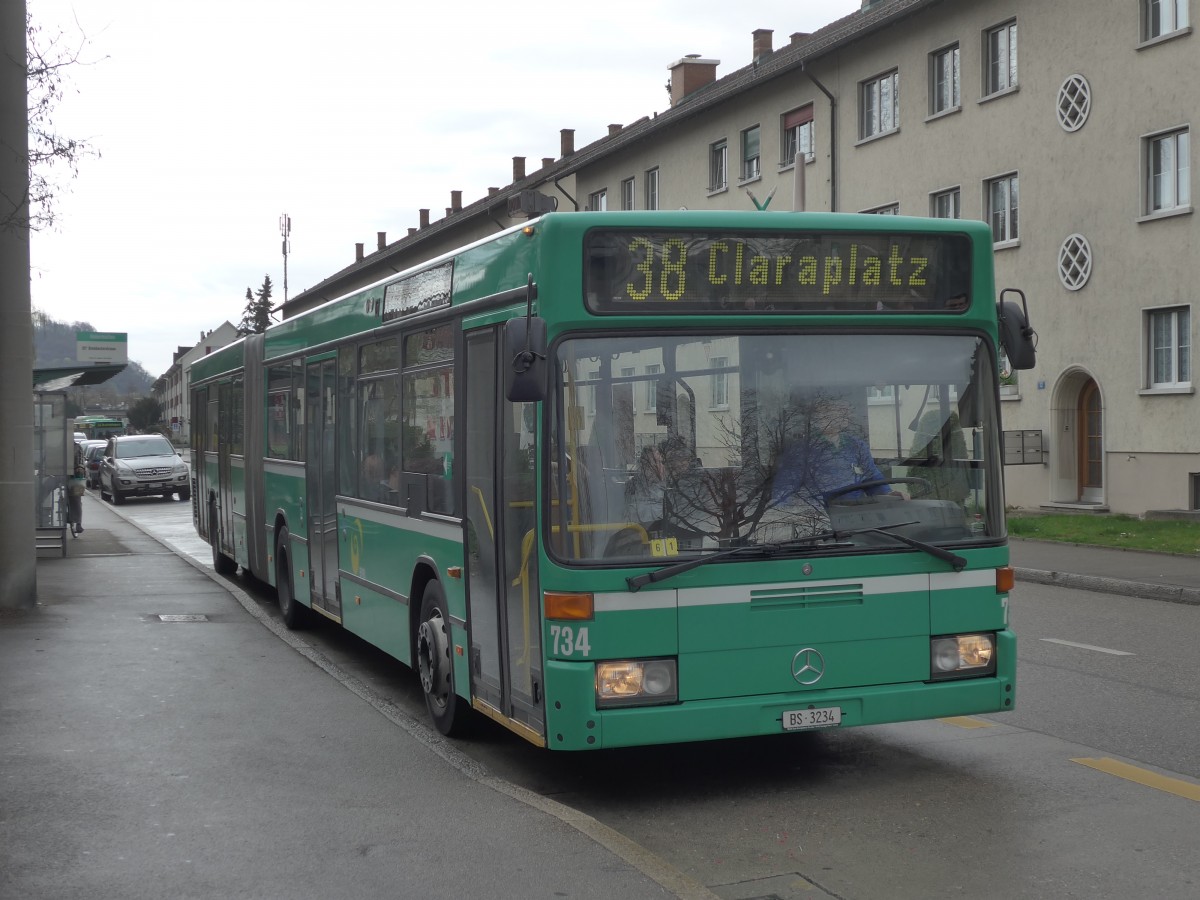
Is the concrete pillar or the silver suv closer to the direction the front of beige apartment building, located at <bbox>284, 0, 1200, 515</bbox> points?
the concrete pillar

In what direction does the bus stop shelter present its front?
to the viewer's right

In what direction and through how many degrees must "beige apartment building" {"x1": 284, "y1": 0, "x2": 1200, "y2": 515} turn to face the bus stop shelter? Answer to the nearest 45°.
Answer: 0° — it already faces it

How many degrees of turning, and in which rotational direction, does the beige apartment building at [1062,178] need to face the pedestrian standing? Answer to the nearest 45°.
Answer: approximately 45° to its right

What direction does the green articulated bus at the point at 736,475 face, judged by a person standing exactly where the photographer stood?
facing the viewer and to the right of the viewer

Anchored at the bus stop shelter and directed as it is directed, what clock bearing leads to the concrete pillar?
The concrete pillar is roughly at 3 o'clock from the bus stop shelter.

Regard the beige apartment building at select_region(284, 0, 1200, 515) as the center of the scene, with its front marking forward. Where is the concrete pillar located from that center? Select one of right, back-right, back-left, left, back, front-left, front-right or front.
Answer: front

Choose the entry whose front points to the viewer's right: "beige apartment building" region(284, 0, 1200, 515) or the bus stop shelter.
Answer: the bus stop shelter

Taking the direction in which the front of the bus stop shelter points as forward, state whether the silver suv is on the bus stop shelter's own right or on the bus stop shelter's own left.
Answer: on the bus stop shelter's own left

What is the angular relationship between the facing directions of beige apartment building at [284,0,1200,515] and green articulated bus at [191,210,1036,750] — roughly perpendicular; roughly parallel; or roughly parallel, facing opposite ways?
roughly perpendicular

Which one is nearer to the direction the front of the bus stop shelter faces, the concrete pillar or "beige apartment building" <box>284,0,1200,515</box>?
the beige apartment building

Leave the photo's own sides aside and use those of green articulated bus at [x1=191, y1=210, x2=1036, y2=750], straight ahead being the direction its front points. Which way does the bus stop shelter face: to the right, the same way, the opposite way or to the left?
to the left

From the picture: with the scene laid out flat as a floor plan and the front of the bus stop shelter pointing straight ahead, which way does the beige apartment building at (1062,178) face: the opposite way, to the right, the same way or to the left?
the opposite way

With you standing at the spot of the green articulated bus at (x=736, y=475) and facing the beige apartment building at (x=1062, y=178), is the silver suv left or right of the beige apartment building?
left
